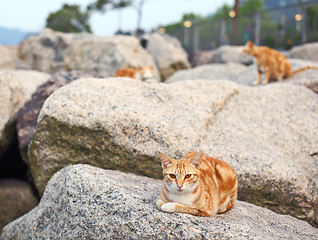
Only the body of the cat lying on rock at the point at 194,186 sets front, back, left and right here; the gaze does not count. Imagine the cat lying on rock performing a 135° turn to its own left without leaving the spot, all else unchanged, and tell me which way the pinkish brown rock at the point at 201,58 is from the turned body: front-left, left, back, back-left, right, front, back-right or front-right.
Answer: left

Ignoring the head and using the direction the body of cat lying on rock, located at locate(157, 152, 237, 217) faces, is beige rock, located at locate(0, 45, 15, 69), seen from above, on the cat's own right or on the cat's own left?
on the cat's own right

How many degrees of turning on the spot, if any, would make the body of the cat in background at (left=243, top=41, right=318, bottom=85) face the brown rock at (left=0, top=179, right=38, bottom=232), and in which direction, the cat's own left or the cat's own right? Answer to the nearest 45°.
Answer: approximately 45° to the cat's own left

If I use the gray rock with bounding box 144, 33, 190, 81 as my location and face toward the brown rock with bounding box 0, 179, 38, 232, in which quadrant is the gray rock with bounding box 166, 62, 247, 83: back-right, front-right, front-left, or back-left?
front-left

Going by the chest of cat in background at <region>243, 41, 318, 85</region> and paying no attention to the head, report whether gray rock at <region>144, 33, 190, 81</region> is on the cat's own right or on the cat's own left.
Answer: on the cat's own right

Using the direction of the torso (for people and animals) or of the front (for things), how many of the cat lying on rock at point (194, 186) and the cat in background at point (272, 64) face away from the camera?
0

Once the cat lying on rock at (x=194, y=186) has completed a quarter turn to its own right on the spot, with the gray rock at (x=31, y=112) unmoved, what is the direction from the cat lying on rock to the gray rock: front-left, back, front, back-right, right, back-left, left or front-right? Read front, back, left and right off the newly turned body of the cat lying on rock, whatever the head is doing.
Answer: front

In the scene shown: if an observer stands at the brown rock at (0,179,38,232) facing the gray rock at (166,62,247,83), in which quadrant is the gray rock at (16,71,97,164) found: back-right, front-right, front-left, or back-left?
front-left

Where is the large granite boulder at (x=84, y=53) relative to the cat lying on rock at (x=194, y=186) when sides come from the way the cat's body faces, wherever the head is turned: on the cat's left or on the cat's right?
on the cat's right

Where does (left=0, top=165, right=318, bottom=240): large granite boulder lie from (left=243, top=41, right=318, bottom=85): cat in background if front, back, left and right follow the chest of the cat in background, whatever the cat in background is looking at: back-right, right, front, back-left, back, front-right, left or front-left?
left

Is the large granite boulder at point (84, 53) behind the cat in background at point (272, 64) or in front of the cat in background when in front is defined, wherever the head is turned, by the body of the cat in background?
in front

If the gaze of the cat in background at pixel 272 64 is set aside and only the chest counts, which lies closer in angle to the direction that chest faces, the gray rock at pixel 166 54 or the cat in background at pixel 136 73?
the cat in background

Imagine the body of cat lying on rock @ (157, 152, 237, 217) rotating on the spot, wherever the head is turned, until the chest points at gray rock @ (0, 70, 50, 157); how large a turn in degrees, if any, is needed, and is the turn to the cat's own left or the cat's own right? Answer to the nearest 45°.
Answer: approximately 90° to the cat's own right

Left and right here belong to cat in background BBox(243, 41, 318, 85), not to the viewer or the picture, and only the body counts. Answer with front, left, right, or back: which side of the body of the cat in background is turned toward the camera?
left

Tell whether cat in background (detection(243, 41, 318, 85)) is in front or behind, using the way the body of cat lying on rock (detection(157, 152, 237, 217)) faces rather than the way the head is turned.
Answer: behind

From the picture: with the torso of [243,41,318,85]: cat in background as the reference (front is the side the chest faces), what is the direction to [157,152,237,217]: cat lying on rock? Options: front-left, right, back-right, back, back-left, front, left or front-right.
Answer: left
